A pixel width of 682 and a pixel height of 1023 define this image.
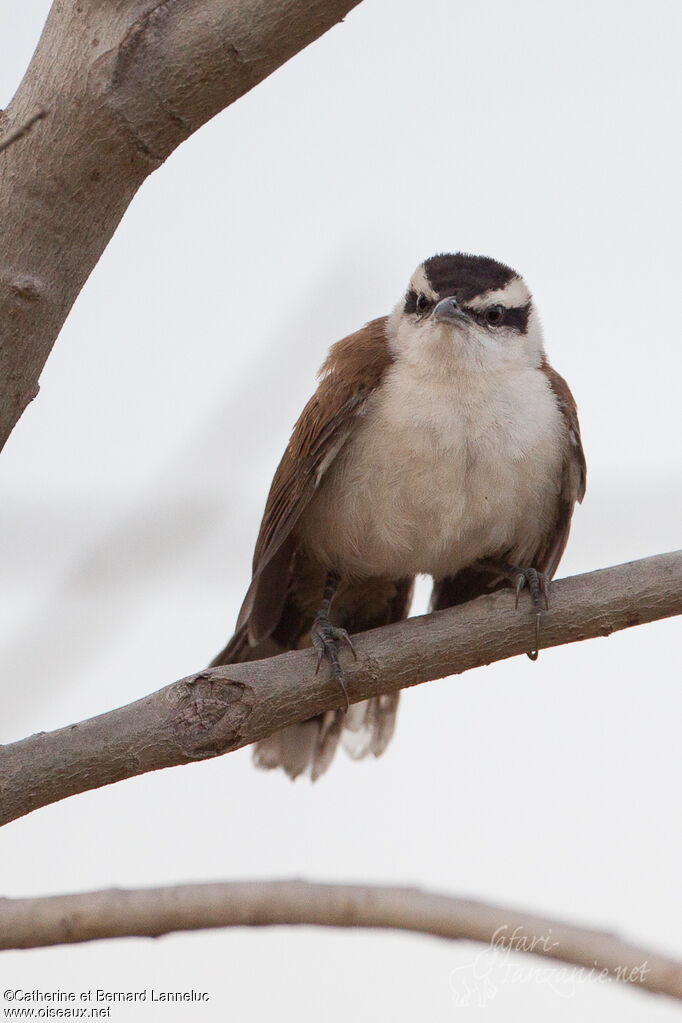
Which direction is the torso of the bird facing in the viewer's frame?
toward the camera
